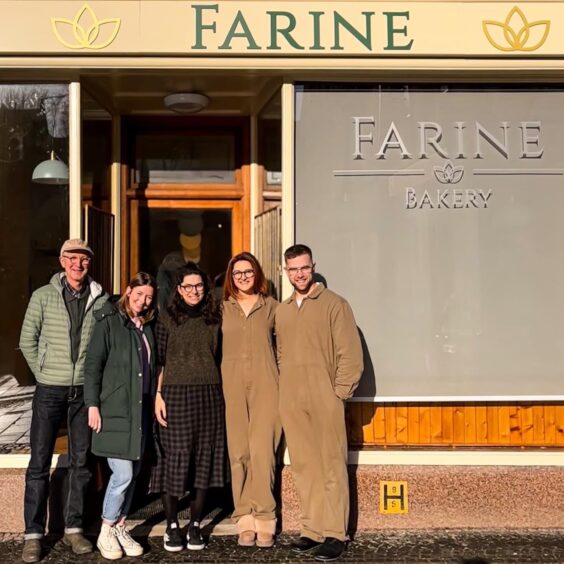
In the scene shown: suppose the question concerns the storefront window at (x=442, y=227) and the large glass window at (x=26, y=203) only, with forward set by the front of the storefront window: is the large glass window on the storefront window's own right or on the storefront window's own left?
on the storefront window's own right

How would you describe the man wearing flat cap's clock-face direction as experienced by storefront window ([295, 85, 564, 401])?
The man wearing flat cap is roughly at 2 o'clock from the storefront window.

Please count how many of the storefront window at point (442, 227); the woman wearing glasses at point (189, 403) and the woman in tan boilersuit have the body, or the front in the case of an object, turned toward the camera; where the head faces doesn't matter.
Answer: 3

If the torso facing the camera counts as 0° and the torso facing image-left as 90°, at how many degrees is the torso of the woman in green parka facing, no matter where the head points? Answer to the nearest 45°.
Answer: approximately 315°

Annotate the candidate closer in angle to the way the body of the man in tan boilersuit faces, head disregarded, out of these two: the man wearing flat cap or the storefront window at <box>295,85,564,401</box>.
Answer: the man wearing flat cap

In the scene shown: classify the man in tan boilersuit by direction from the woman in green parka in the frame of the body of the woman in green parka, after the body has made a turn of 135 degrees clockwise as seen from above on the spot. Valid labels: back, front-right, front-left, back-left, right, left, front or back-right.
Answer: back
